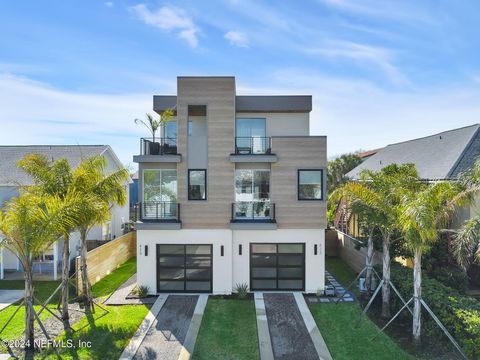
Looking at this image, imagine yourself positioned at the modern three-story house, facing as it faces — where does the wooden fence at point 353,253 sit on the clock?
The wooden fence is roughly at 8 o'clock from the modern three-story house.

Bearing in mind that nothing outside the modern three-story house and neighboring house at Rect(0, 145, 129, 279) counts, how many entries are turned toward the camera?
2

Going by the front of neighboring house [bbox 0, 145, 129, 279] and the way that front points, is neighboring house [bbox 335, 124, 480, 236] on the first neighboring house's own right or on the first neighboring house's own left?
on the first neighboring house's own left

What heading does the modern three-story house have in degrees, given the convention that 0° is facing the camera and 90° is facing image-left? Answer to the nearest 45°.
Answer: approximately 0°

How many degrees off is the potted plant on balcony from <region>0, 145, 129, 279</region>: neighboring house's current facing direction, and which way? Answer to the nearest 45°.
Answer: approximately 45° to its left

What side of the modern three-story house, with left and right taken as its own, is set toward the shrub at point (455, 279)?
left
